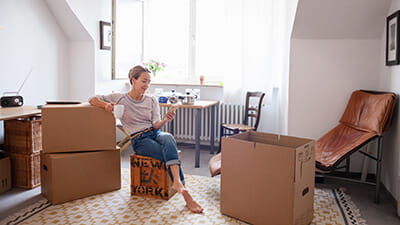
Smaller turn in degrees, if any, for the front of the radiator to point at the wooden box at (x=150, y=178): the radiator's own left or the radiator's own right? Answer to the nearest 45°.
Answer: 0° — it already faces it

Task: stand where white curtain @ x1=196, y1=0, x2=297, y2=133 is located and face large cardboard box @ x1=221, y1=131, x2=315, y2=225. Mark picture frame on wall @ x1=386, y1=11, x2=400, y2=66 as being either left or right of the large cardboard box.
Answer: left

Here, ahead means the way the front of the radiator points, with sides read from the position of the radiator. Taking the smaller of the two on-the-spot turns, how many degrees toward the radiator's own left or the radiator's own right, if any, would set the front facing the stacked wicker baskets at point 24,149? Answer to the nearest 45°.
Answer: approximately 45° to the radiator's own right

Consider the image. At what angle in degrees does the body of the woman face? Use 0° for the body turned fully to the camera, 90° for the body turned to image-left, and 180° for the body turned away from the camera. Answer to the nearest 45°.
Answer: approximately 315°

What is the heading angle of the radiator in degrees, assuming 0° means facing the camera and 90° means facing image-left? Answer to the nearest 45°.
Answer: approximately 0°

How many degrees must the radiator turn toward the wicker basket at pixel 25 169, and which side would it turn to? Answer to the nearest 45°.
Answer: approximately 45° to its right

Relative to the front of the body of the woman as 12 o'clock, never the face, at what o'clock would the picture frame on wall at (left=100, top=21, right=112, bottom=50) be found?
The picture frame on wall is roughly at 7 o'clock from the woman.
